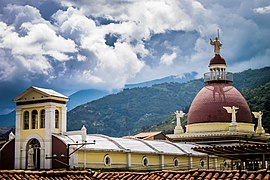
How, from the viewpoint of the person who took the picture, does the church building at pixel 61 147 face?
facing the viewer and to the left of the viewer
